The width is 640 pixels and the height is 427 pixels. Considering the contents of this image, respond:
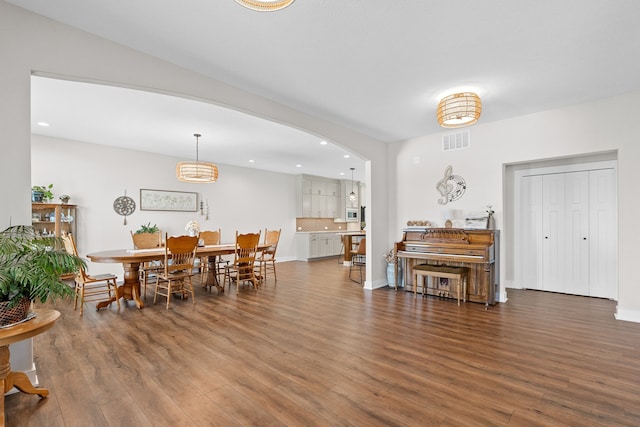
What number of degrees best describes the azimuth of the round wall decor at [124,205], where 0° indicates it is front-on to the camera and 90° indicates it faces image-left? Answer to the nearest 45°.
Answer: approximately 0°

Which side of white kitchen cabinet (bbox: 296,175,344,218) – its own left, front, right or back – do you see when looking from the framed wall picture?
right

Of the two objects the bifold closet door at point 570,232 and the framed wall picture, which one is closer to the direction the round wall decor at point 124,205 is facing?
the bifold closet door

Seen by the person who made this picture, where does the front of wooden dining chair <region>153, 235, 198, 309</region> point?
facing away from the viewer and to the left of the viewer

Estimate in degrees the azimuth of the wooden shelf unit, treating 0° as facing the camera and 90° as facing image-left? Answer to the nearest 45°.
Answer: approximately 0°

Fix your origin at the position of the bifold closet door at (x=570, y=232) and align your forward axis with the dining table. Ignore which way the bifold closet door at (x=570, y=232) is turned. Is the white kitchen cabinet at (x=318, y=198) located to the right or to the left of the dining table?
right

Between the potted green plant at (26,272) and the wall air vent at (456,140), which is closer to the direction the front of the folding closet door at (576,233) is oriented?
the potted green plant

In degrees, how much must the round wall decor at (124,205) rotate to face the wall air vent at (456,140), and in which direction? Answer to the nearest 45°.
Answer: approximately 45° to its left

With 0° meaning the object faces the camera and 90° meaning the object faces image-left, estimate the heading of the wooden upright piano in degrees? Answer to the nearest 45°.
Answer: approximately 45°
